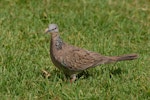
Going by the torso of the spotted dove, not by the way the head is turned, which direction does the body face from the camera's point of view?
to the viewer's left
